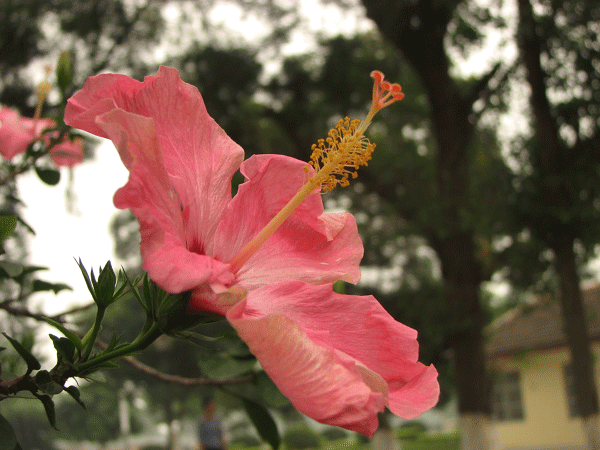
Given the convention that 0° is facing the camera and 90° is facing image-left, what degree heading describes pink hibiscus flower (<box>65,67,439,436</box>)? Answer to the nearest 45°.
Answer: approximately 270°

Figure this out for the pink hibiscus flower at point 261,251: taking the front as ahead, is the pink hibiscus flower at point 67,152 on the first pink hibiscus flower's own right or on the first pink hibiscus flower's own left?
on the first pink hibiscus flower's own left

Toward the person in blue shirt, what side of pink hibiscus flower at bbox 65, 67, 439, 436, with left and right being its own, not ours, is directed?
left
